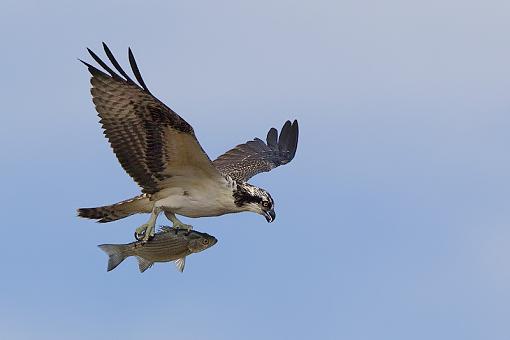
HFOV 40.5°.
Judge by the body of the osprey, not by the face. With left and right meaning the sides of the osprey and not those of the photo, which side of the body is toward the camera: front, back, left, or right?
right
